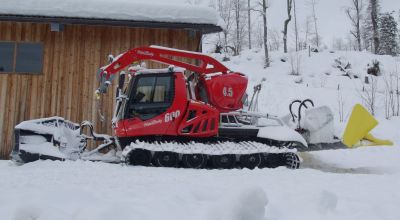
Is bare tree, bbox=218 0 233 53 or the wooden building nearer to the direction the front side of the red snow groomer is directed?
the wooden building

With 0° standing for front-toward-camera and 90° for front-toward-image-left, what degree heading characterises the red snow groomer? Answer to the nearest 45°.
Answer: approximately 90°

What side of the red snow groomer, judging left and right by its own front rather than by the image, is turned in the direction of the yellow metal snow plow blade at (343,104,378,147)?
back

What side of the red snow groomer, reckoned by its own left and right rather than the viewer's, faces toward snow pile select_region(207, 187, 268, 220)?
left

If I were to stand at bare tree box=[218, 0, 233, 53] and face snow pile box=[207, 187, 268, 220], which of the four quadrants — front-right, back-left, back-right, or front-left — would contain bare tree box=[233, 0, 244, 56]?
front-left

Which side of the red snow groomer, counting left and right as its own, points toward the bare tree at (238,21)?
right

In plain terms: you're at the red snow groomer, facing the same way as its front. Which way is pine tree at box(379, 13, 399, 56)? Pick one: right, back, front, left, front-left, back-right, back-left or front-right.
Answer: back-right

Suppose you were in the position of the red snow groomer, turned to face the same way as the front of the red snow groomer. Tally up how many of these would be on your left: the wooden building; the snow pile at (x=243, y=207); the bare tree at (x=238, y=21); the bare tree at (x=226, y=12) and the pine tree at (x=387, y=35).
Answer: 1

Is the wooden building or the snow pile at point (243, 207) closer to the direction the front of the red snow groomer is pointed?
the wooden building

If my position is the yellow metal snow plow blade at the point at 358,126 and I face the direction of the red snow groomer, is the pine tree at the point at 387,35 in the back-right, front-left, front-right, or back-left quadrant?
back-right
